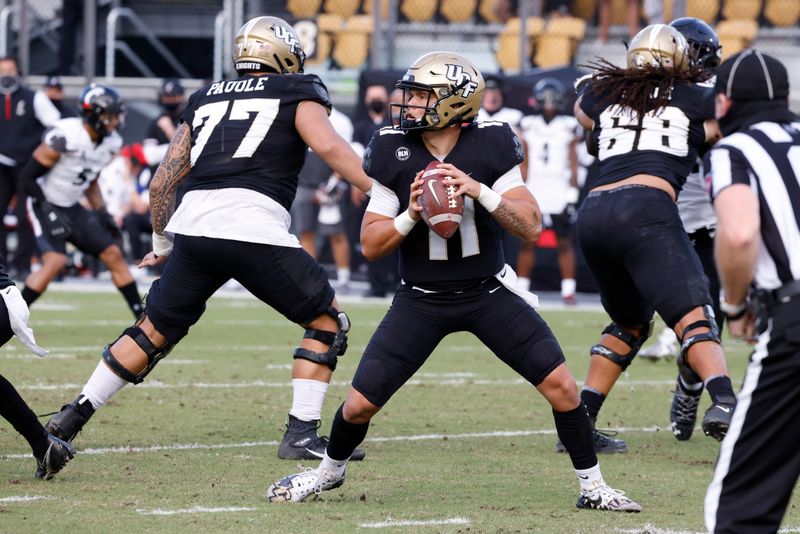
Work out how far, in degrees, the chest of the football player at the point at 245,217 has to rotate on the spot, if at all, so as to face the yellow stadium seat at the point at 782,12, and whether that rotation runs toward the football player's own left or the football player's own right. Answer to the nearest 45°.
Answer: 0° — they already face it

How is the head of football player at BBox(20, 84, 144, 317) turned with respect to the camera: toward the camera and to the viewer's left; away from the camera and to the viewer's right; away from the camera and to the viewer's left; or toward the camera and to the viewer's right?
toward the camera and to the viewer's right

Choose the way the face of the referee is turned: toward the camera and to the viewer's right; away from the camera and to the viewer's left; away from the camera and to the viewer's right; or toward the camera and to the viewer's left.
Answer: away from the camera and to the viewer's left

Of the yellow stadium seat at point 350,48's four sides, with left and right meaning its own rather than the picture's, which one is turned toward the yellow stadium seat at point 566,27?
left

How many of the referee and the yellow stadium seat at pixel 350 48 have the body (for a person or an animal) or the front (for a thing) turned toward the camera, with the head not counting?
1

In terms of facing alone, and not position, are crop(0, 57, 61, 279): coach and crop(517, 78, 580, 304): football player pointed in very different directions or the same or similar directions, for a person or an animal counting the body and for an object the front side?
same or similar directions

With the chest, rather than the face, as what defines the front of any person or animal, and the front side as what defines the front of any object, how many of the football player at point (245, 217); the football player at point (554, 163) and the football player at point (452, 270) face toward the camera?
2

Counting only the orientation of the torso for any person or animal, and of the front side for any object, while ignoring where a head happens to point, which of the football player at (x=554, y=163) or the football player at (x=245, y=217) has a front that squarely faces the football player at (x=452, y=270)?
the football player at (x=554, y=163)

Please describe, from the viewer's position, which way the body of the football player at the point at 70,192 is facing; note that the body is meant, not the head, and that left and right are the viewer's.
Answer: facing the viewer and to the right of the viewer

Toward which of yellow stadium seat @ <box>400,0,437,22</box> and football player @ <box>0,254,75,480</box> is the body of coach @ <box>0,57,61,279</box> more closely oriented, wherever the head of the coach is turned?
the football player

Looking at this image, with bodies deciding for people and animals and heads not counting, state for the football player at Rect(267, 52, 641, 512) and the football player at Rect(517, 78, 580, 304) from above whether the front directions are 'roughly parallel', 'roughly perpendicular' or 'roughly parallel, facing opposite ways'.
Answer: roughly parallel

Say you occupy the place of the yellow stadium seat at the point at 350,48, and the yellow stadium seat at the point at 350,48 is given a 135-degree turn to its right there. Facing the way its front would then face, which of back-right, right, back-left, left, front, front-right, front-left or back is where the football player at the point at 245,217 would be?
back-left

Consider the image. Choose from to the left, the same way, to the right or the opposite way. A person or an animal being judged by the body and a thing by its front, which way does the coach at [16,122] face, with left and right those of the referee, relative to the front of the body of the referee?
the opposite way

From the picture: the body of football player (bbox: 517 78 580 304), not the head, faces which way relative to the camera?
toward the camera

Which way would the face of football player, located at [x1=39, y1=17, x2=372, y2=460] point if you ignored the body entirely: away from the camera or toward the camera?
away from the camera

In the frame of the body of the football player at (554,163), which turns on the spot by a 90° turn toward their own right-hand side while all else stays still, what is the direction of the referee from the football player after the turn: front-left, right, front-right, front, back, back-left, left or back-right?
left

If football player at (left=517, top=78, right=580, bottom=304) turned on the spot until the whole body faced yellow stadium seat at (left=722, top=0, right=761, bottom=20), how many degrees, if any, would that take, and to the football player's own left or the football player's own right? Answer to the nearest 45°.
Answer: approximately 135° to the football player's own left

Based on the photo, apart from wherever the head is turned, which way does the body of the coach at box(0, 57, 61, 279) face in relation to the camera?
toward the camera

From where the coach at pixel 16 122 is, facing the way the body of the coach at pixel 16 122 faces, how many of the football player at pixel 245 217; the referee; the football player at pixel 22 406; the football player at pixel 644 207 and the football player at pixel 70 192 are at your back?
0

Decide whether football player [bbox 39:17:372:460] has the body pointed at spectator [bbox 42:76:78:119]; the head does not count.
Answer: no

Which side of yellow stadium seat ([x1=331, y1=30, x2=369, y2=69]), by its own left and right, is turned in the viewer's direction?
front
